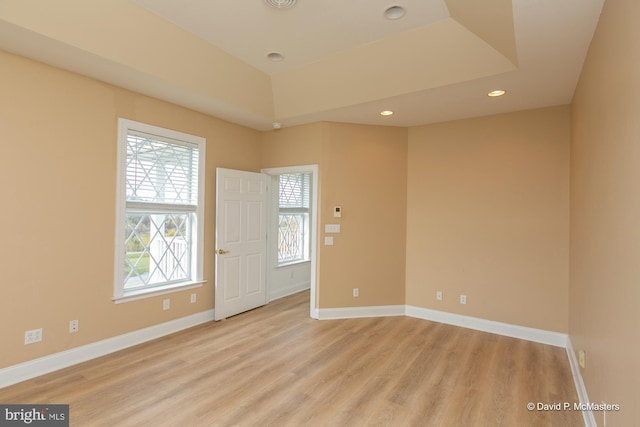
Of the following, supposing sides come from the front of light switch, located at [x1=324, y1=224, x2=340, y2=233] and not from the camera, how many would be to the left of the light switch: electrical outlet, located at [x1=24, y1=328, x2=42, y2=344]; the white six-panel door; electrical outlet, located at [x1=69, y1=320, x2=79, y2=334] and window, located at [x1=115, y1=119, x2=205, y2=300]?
0

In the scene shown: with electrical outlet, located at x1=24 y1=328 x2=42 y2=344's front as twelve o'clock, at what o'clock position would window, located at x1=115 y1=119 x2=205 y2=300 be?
The window is roughly at 10 o'clock from the electrical outlet.

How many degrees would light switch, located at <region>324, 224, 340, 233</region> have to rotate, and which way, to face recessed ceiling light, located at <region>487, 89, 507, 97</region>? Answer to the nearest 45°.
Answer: approximately 45° to its left

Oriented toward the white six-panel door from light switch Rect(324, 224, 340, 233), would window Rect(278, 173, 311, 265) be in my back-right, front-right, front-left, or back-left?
front-right

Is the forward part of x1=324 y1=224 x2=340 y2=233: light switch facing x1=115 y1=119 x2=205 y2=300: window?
no

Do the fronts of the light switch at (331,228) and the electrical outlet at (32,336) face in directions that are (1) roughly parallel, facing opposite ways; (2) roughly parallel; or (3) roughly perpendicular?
roughly perpendicular

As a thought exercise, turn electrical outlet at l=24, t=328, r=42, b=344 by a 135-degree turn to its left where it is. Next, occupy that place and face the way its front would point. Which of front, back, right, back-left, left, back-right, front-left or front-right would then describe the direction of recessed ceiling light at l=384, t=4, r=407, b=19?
back-right

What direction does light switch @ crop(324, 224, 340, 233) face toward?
toward the camera

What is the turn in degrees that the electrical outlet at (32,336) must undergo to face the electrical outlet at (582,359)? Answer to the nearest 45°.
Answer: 0° — it already faces it

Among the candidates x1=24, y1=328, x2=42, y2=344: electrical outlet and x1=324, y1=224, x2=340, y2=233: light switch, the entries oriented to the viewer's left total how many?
0

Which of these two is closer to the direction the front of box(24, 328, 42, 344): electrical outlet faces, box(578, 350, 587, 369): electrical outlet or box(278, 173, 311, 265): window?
the electrical outlet

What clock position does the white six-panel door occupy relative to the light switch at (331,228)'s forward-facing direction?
The white six-panel door is roughly at 3 o'clock from the light switch.

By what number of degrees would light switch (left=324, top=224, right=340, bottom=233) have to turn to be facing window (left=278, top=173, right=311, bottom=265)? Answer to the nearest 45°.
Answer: approximately 135° to its right

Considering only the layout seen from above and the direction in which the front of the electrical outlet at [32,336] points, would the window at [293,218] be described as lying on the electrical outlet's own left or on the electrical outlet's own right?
on the electrical outlet's own left

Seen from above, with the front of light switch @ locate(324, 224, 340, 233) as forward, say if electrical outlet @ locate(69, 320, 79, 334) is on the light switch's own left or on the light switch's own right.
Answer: on the light switch's own right
